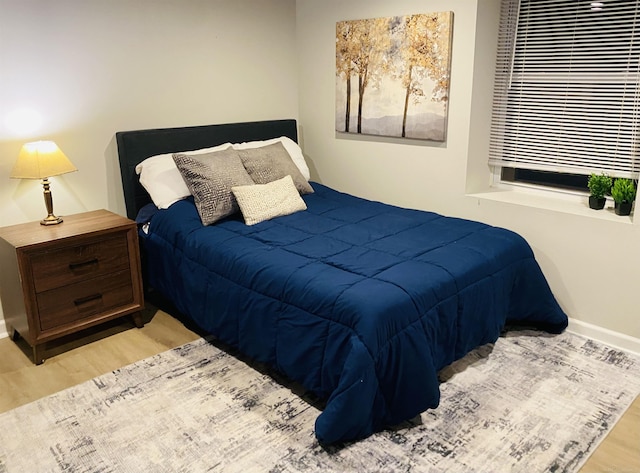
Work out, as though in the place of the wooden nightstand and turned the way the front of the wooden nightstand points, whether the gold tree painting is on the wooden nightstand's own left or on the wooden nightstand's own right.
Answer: on the wooden nightstand's own left

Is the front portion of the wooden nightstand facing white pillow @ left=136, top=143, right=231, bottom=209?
no

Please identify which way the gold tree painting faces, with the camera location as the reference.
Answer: facing the viewer and to the left of the viewer

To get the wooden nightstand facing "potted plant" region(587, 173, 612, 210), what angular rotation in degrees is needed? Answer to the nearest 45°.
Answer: approximately 45° to its left

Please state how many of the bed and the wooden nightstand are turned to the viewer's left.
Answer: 0

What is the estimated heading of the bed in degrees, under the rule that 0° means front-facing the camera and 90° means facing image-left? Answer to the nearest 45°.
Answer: approximately 315°

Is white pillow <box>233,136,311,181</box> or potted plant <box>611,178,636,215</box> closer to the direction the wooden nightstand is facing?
the potted plant

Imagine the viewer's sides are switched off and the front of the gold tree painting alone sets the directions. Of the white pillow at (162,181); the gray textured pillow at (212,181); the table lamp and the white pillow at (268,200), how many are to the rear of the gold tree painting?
0

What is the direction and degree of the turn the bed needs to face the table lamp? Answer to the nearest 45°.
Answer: approximately 135° to its right

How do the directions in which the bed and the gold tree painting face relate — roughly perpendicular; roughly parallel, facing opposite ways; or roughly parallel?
roughly perpendicular

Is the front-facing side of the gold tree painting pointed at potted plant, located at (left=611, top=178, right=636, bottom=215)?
no

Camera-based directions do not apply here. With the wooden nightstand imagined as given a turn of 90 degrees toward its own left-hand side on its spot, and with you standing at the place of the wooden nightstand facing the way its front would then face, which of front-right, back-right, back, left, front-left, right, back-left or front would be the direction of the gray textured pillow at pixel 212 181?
front-right

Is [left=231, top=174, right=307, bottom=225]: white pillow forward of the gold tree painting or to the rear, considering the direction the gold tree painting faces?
forward

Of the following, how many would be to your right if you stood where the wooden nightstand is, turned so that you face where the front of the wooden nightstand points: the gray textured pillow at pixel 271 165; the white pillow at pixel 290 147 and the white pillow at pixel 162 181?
0

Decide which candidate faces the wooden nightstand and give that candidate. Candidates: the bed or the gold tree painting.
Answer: the gold tree painting

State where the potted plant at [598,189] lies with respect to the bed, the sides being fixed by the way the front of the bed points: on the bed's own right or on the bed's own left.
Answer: on the bed's own left
